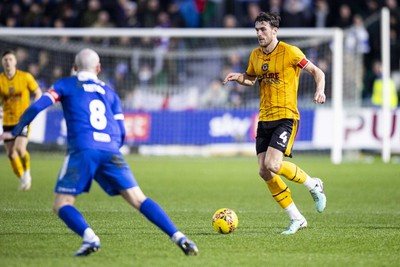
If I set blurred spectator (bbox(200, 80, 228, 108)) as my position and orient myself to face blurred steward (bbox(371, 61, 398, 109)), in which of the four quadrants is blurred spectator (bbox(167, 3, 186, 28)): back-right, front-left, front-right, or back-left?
back-left

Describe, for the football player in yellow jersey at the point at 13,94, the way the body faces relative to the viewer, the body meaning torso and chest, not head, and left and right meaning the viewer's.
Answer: facing the viewer

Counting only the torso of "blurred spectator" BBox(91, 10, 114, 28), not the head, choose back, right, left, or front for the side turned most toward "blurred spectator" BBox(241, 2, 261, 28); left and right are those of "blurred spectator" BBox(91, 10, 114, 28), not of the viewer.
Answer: left

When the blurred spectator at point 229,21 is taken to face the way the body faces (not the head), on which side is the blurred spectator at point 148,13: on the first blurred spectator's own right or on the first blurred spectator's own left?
on the first blurred spectator's own right

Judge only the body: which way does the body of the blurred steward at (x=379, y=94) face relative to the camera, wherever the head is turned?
toward the camera

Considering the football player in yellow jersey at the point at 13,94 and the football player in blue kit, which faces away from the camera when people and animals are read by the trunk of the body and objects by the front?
the football player in blue kit

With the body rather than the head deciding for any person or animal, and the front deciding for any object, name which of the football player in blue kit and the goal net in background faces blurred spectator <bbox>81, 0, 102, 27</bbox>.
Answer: the football player in blue kit

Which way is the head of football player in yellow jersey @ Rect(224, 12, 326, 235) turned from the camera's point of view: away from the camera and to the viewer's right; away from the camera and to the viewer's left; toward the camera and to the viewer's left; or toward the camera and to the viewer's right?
toward the camera and to the viewer's left

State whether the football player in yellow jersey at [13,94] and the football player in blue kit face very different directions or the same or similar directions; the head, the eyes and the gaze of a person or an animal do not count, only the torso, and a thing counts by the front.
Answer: very different directions

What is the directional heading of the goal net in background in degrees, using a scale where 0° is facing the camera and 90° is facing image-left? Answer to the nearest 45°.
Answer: approximately 0°

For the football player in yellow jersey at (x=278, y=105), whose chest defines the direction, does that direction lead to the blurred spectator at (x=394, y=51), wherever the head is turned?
no

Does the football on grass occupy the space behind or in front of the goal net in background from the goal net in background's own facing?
in front

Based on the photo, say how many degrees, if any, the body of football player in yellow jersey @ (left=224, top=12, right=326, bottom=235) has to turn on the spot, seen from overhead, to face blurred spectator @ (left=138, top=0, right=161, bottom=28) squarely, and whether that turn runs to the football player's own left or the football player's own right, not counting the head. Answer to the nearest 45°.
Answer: approximately 135° to the football player's own right

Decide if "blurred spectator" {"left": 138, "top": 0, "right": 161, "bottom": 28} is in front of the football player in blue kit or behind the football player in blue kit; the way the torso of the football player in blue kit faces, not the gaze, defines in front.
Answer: in front

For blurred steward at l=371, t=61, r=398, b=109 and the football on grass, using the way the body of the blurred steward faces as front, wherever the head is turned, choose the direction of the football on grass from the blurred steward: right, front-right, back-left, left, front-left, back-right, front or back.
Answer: front

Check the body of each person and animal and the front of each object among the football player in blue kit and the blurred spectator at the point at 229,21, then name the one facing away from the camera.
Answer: the football player in blue kit

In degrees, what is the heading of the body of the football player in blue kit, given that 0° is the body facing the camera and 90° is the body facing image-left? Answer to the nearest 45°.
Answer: approximately 180°

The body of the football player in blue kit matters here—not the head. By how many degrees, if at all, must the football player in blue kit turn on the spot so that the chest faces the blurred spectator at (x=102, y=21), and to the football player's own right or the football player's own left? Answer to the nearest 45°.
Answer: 0° — they already face them

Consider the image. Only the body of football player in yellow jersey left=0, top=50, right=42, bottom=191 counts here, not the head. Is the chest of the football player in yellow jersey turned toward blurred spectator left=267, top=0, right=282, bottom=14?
no

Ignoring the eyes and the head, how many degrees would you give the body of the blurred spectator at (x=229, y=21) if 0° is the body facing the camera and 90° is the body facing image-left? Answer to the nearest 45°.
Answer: approximately 0°

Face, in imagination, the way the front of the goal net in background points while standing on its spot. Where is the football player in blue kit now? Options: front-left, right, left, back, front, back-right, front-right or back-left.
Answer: front

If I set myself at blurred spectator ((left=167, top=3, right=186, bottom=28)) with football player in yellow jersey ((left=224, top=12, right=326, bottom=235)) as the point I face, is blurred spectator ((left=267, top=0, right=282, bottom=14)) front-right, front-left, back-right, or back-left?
front-left
